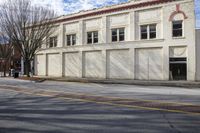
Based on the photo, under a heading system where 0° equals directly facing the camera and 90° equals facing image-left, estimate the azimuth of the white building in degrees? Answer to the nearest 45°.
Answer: approximately 45°

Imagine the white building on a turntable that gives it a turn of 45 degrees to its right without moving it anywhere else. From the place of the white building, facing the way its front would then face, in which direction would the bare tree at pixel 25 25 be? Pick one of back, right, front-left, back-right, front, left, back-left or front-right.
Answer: front
